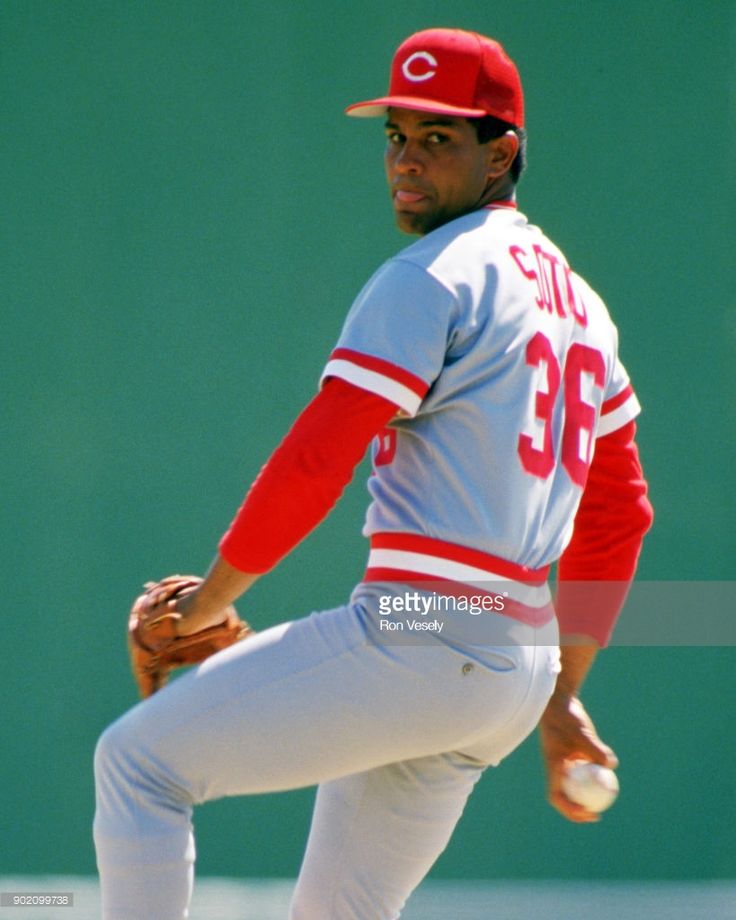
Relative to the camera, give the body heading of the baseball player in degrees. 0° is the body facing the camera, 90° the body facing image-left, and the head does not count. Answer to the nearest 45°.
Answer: approximately 135°
